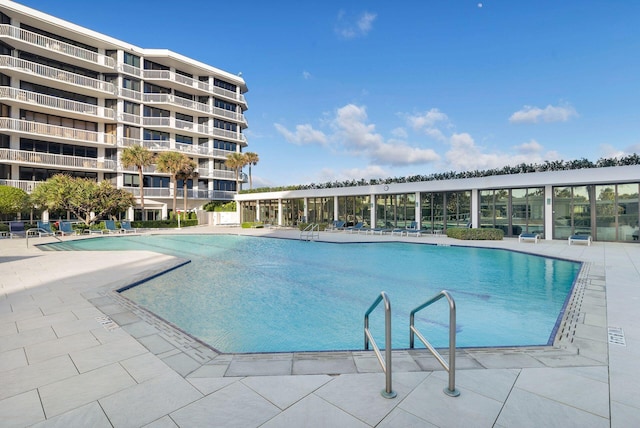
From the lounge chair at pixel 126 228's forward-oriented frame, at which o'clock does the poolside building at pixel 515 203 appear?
The poolside building is roughly at 12 o'clock from the lounge chair.

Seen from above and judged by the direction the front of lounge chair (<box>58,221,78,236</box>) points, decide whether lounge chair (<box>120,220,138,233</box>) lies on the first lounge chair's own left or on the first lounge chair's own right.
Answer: on the first lounge chair's own left

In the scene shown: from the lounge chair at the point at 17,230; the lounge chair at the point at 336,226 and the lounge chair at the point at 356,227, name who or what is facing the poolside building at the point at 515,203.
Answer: the lounge chair at the point at 17,230

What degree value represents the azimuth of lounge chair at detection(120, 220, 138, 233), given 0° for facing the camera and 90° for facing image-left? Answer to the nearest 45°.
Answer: approximately 315°

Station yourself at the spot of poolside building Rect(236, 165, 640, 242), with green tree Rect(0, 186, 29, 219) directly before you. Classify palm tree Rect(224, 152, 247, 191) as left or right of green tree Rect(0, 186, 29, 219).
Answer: right

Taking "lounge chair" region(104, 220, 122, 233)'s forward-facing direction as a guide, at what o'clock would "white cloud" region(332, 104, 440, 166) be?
The white cloud is roughly at 10 o'clock from the lounge chair.

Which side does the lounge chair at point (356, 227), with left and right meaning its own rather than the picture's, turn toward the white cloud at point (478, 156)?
back

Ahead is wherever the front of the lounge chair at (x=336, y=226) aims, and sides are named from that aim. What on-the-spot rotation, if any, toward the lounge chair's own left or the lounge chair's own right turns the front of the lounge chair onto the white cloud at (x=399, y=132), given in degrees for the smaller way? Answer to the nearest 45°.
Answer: approximately 180°
